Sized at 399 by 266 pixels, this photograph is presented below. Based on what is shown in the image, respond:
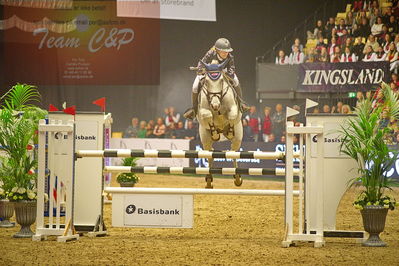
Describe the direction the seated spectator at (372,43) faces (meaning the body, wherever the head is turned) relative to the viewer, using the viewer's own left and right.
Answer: facing the viewer and to the left of the viewer

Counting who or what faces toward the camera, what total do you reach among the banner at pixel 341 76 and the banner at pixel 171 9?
2

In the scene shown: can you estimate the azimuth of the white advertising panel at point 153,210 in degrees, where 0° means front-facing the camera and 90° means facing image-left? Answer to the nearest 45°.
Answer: approximately 0°

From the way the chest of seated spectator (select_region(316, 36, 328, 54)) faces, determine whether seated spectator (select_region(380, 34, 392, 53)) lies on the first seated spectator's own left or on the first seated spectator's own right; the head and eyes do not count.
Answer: on the first seated spectator's own left

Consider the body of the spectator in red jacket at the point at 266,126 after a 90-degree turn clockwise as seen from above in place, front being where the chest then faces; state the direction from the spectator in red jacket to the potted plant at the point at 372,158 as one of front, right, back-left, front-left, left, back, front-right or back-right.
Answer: left

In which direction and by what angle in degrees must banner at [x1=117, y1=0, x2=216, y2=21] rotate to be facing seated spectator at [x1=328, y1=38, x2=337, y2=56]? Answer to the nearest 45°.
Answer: approximately 90° to its left

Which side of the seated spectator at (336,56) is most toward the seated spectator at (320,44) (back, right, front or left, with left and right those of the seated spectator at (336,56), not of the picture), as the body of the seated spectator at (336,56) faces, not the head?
right

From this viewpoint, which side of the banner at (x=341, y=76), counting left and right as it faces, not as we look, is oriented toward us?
front

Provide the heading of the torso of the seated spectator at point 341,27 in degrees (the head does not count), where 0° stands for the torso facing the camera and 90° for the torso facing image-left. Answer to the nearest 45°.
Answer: approximately 45°
